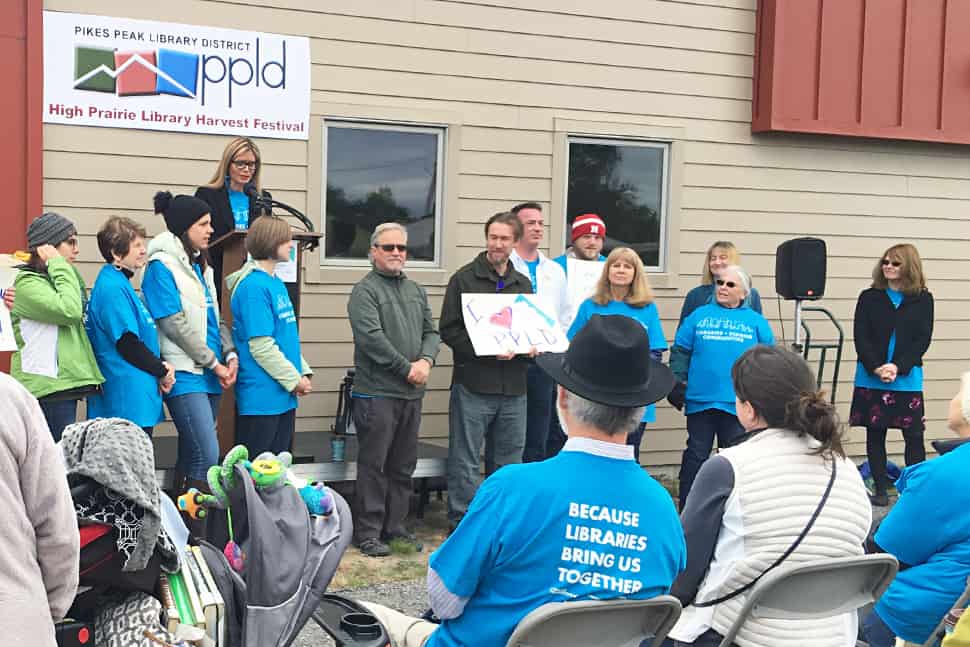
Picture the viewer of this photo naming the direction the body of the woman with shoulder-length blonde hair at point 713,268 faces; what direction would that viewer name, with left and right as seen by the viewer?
facing the viewer

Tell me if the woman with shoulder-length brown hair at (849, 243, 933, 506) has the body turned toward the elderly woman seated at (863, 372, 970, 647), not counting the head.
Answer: yes

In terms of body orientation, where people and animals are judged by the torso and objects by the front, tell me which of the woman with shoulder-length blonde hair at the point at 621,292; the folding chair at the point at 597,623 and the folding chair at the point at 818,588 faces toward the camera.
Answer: the woman with shoulder-length blonde hair

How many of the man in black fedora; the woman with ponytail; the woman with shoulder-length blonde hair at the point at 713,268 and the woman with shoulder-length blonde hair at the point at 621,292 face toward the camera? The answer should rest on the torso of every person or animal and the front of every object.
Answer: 2

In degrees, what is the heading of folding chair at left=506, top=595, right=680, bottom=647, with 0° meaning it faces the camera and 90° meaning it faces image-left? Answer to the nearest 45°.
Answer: approximately 135°

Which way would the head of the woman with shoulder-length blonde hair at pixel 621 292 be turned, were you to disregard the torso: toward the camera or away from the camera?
toward the camera

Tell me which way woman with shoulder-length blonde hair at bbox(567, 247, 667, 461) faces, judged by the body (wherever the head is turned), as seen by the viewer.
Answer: toward the camera

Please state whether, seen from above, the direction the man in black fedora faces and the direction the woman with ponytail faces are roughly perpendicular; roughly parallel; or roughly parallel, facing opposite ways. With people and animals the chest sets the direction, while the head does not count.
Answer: roughly parallel

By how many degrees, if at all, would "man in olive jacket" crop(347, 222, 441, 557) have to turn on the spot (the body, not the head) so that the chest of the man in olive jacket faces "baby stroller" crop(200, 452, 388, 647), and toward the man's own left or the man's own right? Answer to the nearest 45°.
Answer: approximately 45° to the man's own right

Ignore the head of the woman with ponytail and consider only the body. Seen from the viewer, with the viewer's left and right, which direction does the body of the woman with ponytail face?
facing away from the viewer and to the left of the viewer

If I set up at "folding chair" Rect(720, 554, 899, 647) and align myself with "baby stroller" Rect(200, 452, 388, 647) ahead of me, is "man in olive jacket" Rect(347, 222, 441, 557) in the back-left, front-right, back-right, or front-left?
front-right

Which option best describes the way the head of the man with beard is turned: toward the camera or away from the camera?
toward the camera

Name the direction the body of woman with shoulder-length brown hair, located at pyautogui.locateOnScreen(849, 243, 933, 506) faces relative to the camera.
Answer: toward the camera

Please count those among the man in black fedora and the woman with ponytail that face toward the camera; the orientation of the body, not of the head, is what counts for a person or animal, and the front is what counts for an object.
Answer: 0

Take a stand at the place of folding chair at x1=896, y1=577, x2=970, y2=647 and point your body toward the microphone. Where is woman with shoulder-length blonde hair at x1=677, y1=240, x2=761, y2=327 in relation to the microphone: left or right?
right
